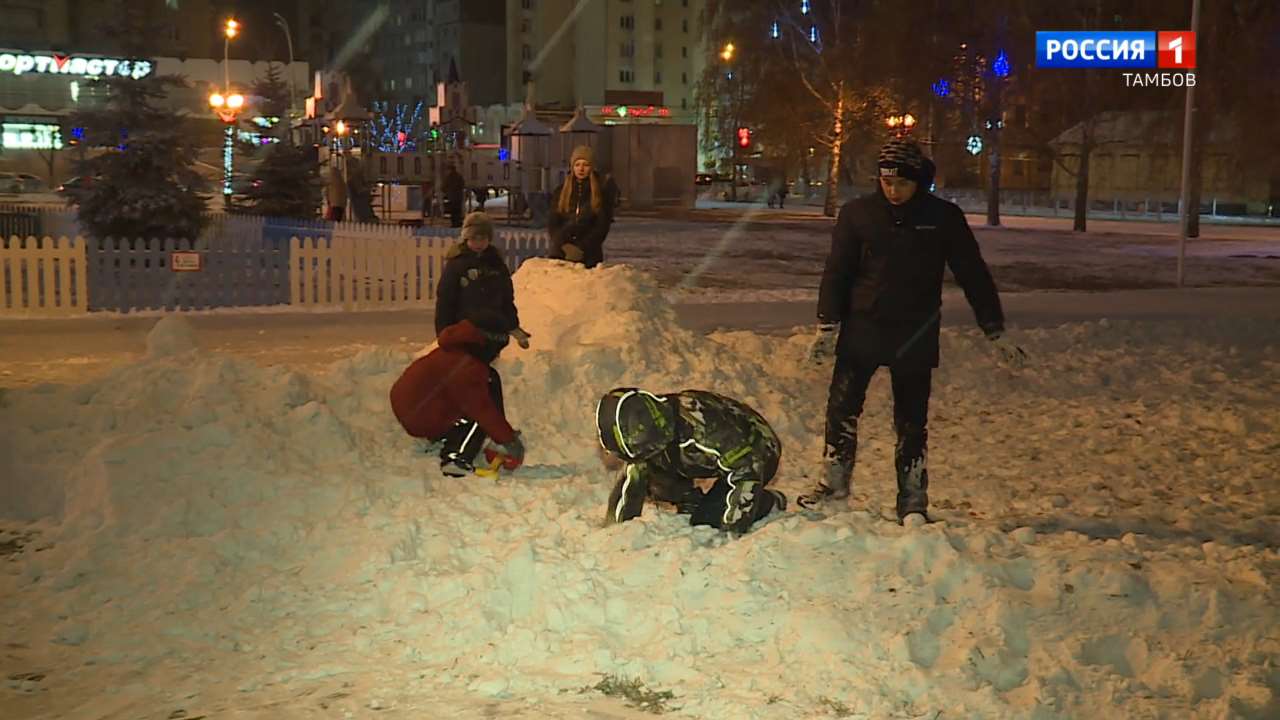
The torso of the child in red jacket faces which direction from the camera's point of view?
to the viewer's right

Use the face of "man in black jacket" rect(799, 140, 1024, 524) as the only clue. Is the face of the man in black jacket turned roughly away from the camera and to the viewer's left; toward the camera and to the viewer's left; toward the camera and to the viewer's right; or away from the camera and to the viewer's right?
toward the camera and to the viewer's left

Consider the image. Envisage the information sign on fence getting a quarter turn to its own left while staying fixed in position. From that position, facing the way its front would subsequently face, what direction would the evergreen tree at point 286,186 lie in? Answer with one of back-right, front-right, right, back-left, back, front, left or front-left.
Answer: left

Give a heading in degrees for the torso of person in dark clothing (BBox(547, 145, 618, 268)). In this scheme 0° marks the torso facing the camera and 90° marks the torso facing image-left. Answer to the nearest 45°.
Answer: approximately 0°

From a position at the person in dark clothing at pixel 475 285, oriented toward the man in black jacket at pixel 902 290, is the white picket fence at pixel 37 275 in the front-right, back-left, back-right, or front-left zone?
back-left

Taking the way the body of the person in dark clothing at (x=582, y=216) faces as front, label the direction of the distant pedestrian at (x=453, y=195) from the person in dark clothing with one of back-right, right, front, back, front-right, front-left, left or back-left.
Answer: back

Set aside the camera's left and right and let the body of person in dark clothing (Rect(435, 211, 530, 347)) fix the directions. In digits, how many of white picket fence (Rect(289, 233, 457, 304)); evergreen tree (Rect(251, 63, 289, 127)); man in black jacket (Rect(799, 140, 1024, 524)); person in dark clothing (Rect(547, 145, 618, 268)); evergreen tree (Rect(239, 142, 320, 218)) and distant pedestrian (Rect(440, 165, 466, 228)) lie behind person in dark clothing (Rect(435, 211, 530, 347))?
5
